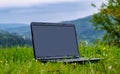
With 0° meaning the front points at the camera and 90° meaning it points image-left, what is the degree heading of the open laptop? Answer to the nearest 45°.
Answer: approximately 315°
